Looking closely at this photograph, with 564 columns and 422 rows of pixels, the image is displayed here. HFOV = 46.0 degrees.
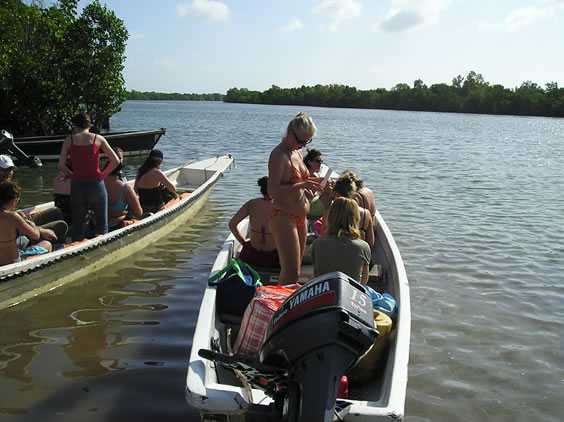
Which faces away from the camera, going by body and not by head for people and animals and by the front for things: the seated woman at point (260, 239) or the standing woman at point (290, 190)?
the seated woman

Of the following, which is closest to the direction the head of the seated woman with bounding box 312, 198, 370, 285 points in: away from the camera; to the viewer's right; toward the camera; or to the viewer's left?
away from the camera

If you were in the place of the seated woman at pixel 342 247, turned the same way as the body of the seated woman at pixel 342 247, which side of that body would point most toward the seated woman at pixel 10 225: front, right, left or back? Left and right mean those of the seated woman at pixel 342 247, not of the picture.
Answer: left

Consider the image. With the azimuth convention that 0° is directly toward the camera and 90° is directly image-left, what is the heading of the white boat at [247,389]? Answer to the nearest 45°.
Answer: approximately 180°

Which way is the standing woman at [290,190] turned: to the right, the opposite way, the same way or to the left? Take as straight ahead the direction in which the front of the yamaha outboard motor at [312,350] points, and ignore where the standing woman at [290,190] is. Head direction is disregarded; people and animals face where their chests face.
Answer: the opposite way

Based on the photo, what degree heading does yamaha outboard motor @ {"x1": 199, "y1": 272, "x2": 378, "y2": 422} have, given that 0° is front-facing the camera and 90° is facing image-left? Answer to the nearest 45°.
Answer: approximately 135°

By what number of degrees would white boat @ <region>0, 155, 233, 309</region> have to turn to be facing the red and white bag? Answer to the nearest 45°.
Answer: approximately 135° to its right

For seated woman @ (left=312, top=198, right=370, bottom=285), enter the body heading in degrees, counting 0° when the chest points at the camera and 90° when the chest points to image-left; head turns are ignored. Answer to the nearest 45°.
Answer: approximately 180°

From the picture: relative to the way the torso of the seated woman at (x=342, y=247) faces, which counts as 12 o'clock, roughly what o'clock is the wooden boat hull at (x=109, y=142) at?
The wooden boat hull is roughly at 11 o'clock from the seated woman.

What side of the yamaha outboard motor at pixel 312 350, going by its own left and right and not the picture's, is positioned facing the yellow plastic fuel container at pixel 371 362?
right
